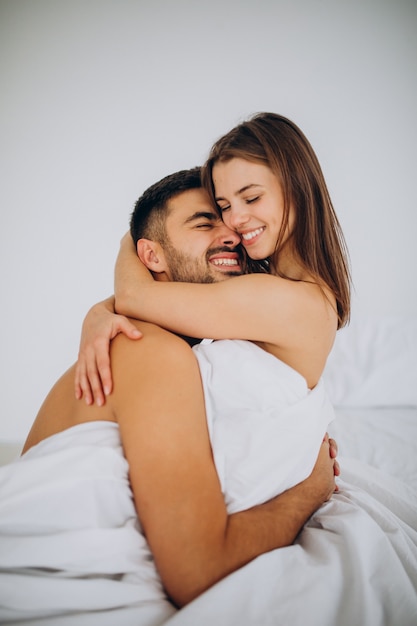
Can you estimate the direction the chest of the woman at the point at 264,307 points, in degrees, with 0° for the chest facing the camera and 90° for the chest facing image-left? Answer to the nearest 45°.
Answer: approximately 90°

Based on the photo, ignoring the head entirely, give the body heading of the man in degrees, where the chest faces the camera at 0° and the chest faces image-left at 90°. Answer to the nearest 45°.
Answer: approximately 270°

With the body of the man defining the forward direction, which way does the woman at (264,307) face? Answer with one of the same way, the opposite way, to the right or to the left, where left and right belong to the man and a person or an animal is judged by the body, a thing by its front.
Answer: the opposite way
